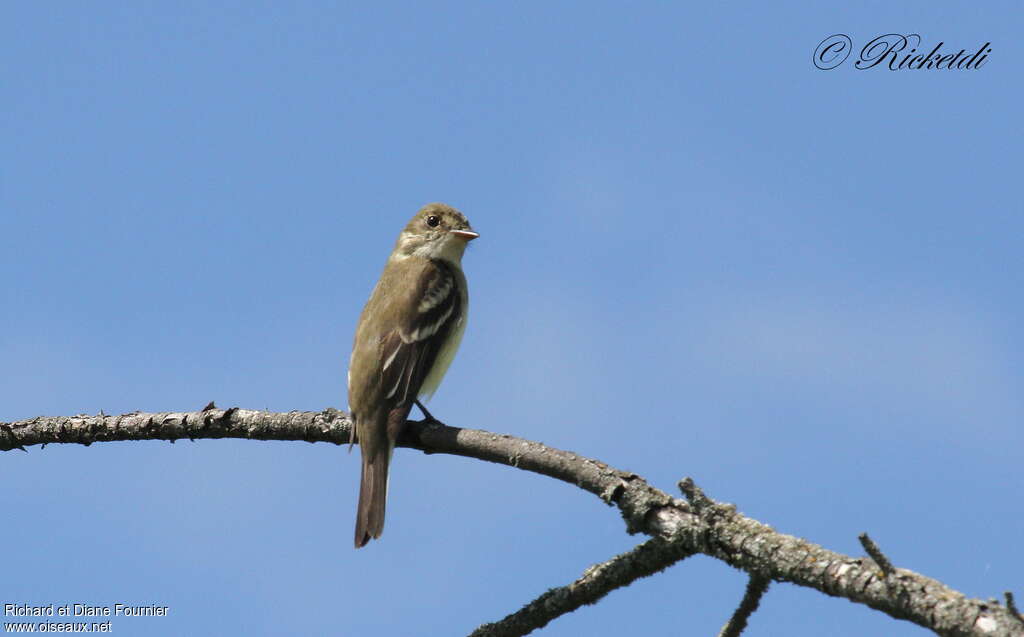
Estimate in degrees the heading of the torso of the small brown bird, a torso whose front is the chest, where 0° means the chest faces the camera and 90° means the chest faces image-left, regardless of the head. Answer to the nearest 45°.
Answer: approximately 225°
